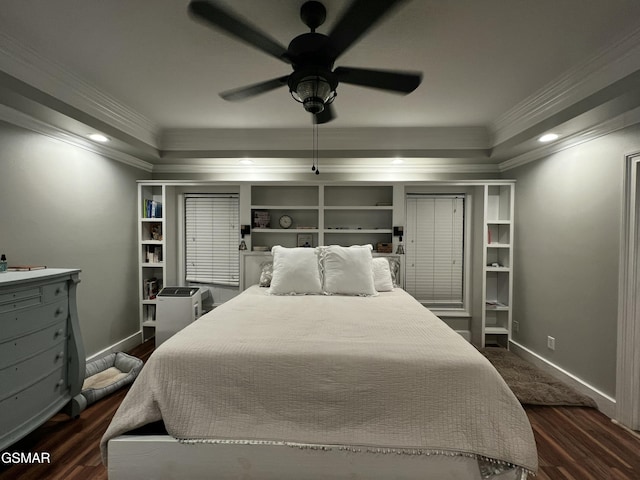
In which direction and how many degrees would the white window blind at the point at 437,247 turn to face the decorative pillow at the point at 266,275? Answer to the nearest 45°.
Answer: approximately 45° to its right

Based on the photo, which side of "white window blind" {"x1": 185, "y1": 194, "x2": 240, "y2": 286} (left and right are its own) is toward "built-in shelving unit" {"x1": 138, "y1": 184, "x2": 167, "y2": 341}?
right

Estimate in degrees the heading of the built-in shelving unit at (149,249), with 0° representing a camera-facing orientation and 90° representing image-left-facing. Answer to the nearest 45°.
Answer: approximately 0°

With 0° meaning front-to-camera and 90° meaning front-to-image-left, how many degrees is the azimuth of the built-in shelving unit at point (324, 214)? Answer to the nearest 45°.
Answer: approximately 0°

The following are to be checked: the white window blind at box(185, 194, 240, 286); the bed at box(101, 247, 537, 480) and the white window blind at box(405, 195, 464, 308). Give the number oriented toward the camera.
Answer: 3

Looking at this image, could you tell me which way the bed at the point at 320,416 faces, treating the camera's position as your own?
facing the viewer

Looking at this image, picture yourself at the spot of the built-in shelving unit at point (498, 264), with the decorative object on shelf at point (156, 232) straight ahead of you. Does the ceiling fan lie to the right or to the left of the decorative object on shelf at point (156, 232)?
left

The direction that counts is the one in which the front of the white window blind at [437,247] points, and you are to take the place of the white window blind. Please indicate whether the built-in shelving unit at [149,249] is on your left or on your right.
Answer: on your right

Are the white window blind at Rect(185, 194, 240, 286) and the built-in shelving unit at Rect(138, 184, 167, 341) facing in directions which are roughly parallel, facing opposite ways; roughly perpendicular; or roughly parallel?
roughly parallel

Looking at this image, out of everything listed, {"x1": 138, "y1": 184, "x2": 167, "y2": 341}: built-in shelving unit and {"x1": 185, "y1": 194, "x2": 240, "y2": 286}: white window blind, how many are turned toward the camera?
2

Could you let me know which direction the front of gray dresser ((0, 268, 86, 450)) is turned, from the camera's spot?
facing the viewer and to the right of the viewer

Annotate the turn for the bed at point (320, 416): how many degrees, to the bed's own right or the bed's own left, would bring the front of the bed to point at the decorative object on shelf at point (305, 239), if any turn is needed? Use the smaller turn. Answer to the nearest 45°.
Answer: approximately 180°

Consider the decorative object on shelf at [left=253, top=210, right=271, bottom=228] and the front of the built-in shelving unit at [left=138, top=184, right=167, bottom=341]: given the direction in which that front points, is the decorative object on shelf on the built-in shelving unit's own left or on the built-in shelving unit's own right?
on the built-in shelving unit's own left

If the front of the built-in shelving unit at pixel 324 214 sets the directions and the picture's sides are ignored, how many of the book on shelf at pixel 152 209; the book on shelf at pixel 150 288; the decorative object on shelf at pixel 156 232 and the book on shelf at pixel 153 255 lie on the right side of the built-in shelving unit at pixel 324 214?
4

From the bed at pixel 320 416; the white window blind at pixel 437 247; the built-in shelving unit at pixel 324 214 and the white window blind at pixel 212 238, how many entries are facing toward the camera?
4
